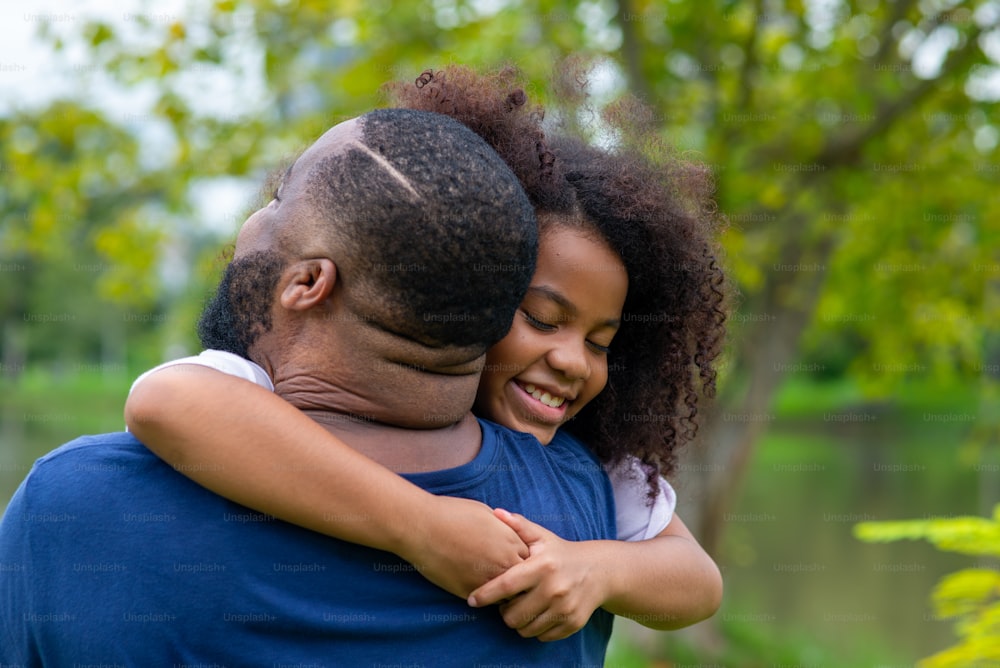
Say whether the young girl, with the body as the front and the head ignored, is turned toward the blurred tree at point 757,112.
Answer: no

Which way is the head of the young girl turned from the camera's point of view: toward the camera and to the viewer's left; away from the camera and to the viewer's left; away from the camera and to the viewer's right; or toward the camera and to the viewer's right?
toward the camera and to the viewer's left

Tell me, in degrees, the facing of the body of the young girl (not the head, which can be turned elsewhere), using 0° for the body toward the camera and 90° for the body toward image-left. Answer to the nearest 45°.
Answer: approximately 0°
